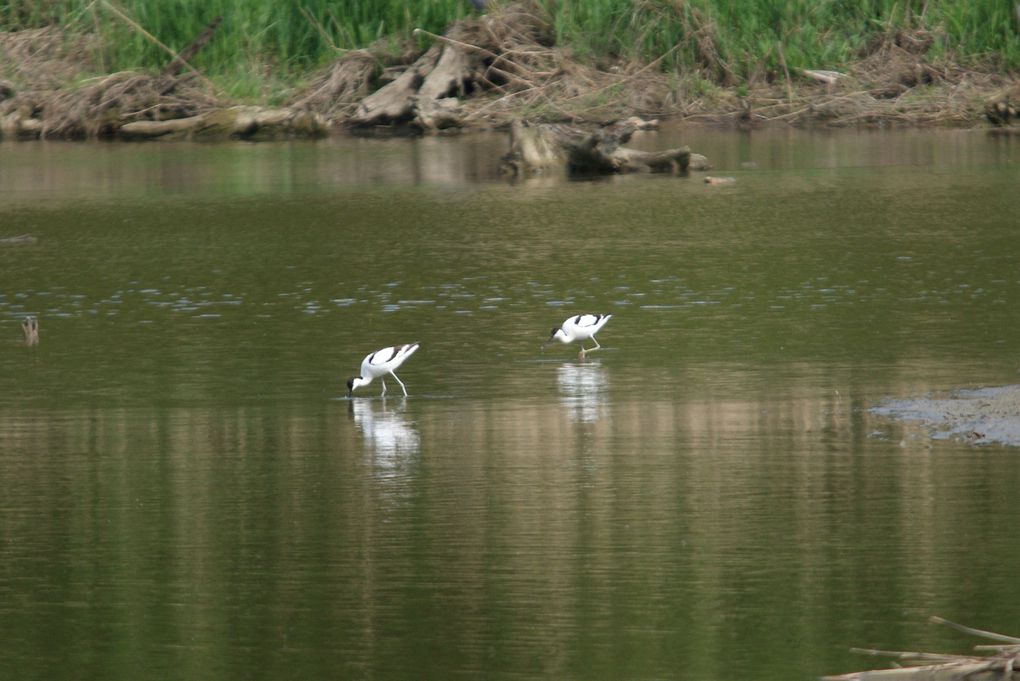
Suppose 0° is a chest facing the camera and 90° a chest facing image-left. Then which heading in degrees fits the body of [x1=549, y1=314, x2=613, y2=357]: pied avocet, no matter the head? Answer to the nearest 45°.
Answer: approximately 90°

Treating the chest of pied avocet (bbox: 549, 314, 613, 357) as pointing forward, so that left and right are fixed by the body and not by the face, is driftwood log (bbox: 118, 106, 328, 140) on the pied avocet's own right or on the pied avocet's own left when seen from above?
on the pied avocet's own right

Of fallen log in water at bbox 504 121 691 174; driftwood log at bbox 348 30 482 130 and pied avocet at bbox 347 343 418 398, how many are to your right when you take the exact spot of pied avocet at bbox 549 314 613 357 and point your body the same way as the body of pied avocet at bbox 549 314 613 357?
2

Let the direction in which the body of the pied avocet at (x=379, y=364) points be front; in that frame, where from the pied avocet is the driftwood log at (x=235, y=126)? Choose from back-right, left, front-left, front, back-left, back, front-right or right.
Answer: right

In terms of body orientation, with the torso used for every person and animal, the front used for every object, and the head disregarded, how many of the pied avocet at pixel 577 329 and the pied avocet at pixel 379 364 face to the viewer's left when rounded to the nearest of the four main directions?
2

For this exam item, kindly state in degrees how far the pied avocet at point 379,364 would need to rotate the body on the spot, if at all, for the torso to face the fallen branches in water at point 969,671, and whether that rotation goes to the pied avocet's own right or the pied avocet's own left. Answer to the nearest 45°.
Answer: approximately 90° to the pied avocet's own left

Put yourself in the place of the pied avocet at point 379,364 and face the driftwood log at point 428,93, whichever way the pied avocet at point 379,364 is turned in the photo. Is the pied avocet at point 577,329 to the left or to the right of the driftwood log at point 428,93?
right

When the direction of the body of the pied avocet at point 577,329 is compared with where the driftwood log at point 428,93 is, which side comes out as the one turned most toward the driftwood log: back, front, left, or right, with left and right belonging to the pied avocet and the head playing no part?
right

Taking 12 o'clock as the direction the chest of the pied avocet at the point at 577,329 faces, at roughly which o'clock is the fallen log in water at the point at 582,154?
The fallen log in water is roughly at 3 o'clock from the pied avocet.

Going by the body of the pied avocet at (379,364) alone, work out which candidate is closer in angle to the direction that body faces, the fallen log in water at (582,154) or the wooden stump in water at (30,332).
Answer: the wooden stump in water

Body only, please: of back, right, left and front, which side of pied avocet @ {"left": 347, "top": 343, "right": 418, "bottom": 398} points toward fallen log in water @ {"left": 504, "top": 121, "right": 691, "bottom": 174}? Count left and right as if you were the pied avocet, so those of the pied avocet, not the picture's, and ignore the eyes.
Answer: right

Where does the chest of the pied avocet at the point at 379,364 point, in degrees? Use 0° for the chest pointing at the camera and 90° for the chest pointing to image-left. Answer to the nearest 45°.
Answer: approximately 90°

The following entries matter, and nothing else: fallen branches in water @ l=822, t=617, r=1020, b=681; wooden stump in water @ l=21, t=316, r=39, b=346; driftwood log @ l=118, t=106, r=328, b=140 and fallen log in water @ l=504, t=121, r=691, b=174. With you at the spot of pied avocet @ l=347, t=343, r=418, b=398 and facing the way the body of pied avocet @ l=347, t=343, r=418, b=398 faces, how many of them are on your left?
1
